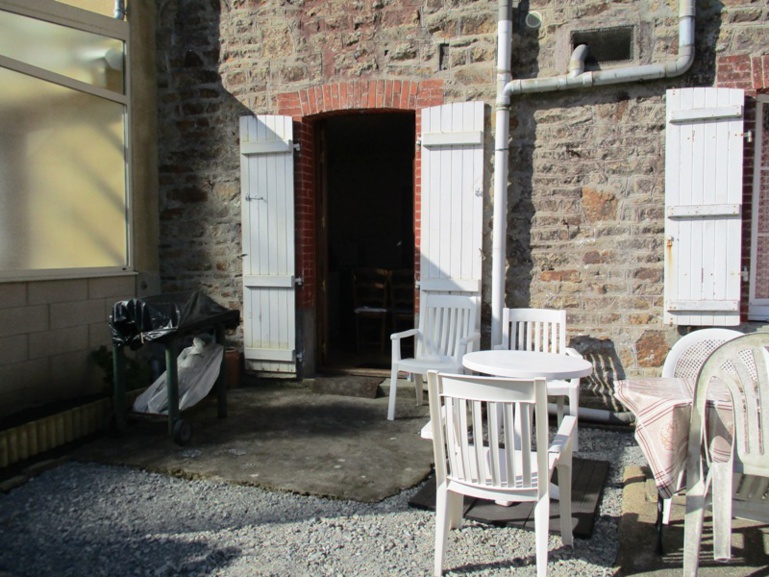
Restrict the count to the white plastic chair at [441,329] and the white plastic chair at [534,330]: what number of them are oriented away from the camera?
0

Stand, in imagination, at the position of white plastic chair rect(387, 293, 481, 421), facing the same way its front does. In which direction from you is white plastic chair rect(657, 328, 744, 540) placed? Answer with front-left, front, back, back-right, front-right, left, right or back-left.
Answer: left

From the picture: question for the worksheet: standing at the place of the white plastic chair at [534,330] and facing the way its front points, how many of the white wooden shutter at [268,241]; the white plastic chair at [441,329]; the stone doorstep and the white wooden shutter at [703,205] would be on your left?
1

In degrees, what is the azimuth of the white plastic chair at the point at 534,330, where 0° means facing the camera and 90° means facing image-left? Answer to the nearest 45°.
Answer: approximately 0°

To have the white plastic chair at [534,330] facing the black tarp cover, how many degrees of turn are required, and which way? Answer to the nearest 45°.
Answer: approximately 45° to its right

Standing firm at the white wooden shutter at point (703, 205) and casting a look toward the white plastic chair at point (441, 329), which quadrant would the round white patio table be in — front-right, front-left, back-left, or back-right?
front-left

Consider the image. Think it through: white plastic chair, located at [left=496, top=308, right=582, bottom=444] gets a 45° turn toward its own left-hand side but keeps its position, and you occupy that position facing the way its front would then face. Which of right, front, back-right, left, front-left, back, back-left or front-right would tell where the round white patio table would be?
front-right

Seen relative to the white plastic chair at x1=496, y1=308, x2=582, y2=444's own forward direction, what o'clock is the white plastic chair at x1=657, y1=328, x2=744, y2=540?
the white plastic chair at x1=657, y1=328, x2=744, y2=540 is roughly at 11 o'clock from the white plastic chair at x1=496, y1=308, x2=582, y2=444.

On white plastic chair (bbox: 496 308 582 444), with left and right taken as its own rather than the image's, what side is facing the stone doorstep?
right

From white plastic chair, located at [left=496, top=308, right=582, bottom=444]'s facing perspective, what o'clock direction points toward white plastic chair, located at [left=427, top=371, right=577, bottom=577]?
white plastic chair, located at [left=427, top=371, right=577, bottom=577] is roughly at 12 o'clock from white plastic chair, located at [left=496, top=308, right=582, bottom=444].

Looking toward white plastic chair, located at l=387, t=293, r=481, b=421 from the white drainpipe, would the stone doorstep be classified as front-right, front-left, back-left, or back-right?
front-right

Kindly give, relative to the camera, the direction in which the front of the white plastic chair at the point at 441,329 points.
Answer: facing the viewer and to the left of the viewer

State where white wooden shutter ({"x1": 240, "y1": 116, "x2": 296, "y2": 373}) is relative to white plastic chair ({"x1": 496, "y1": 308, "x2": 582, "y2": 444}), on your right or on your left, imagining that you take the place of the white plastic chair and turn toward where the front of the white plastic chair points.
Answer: on your right
